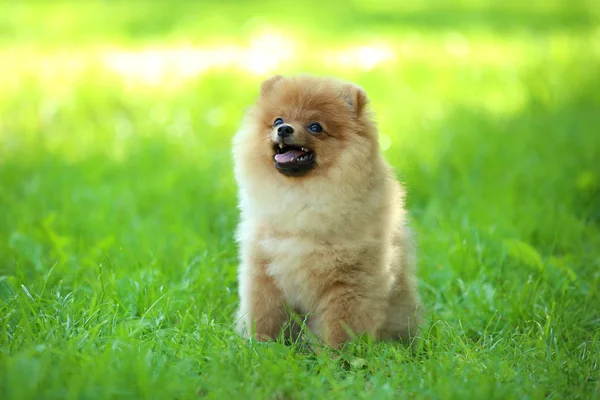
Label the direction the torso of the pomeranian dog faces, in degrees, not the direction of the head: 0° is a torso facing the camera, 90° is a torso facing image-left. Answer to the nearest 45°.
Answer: approximately 45°
